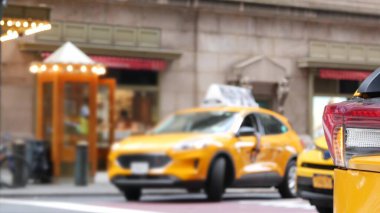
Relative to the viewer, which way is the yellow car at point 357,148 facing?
away from the camera

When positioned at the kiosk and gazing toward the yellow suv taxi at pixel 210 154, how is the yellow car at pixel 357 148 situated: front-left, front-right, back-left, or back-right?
front-right

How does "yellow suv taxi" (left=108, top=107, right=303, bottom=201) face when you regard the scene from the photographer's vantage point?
facing the viewer and to the left of the viewer

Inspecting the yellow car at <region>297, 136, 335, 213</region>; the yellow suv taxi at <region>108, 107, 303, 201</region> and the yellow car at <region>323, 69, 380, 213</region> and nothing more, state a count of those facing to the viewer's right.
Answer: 0

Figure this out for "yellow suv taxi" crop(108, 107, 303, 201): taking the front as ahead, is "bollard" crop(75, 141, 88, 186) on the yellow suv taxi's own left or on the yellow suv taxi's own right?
on the yellow suv taxi's own right
